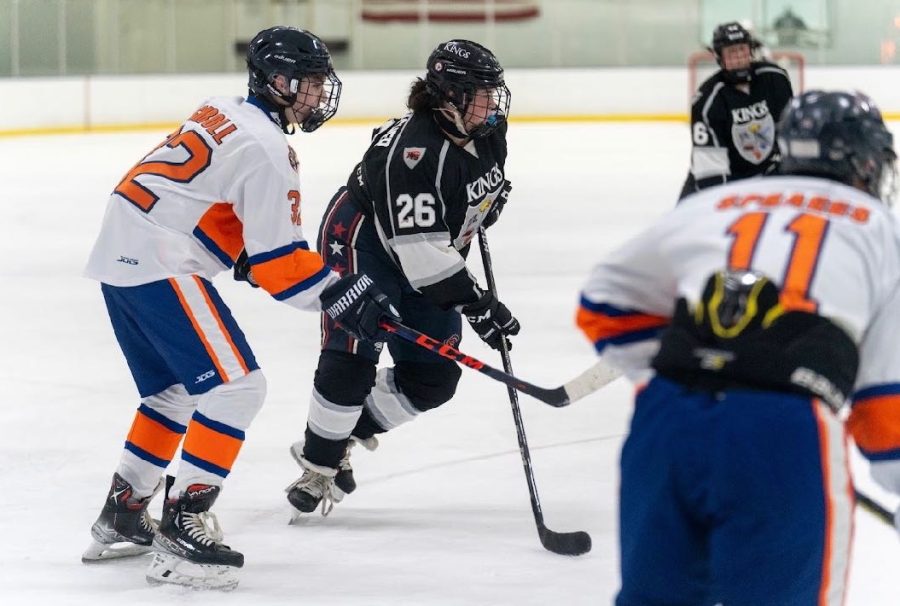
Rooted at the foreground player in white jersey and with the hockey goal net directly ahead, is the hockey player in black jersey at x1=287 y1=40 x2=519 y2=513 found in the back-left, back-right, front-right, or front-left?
front-left

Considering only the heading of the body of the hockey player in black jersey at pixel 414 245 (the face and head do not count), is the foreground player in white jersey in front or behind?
in front

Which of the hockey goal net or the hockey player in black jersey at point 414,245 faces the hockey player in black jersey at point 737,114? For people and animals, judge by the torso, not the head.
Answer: the hockey goal net

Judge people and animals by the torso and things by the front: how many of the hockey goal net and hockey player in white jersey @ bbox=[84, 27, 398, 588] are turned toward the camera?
1

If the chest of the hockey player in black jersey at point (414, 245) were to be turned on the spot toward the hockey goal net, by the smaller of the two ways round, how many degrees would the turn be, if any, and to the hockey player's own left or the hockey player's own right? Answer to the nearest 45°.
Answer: approximately 135° to the hockey player's own left

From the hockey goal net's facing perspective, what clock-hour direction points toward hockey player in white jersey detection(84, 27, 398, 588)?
The hockey player in white jersey is roughly at 12 o'clock from the hockey goal net.

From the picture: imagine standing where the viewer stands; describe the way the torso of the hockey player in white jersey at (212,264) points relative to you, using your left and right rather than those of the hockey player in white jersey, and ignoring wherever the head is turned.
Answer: facing to the right of the viewer

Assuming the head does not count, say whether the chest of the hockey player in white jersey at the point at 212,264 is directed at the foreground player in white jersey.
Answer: no

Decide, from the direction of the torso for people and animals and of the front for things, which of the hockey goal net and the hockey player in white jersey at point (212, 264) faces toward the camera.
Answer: the hockey goal net

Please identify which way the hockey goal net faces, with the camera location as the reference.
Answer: facing the viewer

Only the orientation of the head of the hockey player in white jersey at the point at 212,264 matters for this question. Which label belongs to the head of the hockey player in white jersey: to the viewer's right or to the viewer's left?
to the viewer's right

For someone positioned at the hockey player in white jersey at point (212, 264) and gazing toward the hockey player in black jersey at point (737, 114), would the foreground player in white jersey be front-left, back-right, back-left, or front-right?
back-right

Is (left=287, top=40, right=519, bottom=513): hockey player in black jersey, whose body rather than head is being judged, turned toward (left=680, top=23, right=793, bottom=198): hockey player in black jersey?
no

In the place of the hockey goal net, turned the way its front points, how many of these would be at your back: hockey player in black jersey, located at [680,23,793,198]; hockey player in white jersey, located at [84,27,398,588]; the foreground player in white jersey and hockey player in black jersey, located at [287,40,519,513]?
0
